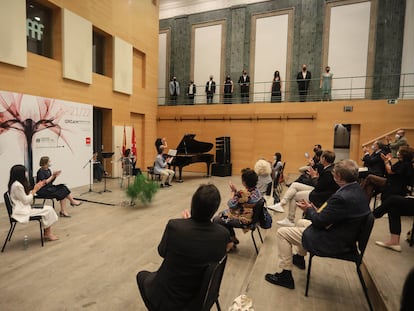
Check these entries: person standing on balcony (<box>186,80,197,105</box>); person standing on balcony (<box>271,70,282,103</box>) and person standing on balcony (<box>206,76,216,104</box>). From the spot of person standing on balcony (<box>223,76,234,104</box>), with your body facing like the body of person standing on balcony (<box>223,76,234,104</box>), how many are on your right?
2

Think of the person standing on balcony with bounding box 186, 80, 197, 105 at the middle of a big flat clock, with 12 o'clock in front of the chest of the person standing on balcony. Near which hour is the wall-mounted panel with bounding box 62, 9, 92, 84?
The wall-mounted panel is roughly at 1 o'clock from the person standing on balcony.

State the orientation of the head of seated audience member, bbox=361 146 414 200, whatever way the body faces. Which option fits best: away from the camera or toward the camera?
away from the camera

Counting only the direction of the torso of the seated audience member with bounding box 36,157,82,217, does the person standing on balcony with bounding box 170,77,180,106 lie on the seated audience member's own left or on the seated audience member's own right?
on the seated audience member's own left

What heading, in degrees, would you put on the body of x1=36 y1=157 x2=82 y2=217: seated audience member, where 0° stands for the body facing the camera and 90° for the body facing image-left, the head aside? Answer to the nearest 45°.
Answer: approximately 270°

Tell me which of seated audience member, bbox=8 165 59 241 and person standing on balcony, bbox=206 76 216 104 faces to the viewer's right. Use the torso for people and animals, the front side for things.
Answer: the seated audience member

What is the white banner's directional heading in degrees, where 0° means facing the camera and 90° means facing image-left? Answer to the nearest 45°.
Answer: approximately 315°

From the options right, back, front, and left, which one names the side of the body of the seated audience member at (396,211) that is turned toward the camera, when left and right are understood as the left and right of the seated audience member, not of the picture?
left

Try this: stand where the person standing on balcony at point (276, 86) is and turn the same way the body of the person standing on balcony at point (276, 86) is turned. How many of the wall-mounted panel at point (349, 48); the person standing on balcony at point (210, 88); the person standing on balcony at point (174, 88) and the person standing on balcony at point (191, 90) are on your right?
3

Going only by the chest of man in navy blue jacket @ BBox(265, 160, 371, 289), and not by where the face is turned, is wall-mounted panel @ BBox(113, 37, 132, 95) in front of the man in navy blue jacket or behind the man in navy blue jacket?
in front

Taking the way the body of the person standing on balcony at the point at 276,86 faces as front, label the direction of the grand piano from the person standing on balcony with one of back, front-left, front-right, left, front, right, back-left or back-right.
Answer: front-right

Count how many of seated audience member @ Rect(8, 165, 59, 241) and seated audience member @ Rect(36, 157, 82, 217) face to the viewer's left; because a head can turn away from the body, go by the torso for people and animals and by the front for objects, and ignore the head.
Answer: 0

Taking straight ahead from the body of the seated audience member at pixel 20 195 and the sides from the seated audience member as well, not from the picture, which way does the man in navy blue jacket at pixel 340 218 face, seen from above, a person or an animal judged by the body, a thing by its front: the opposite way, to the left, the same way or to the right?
to the left

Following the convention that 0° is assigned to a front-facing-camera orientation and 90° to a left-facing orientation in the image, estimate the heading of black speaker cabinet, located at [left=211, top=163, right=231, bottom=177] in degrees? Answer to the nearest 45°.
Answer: approximately 0°

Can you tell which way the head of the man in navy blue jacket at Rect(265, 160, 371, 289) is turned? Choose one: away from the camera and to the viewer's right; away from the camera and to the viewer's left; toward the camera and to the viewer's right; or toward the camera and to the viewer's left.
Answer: away from the camera and to the viewer's left

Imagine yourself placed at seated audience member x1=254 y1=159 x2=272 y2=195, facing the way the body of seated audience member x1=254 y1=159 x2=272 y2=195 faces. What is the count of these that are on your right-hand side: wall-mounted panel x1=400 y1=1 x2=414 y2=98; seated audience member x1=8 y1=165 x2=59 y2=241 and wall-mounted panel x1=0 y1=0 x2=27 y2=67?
1

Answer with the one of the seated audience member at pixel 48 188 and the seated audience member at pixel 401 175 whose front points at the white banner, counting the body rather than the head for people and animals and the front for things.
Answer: the seated audience member at pixel 401 175

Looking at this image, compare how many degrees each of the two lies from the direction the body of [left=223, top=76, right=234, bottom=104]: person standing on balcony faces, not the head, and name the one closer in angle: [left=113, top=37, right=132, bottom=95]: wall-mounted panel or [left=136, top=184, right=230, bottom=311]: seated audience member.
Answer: the seated audience member

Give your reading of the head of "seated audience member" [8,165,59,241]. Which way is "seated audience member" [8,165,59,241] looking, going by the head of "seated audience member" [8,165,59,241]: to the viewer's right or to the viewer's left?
to the viewer's right
